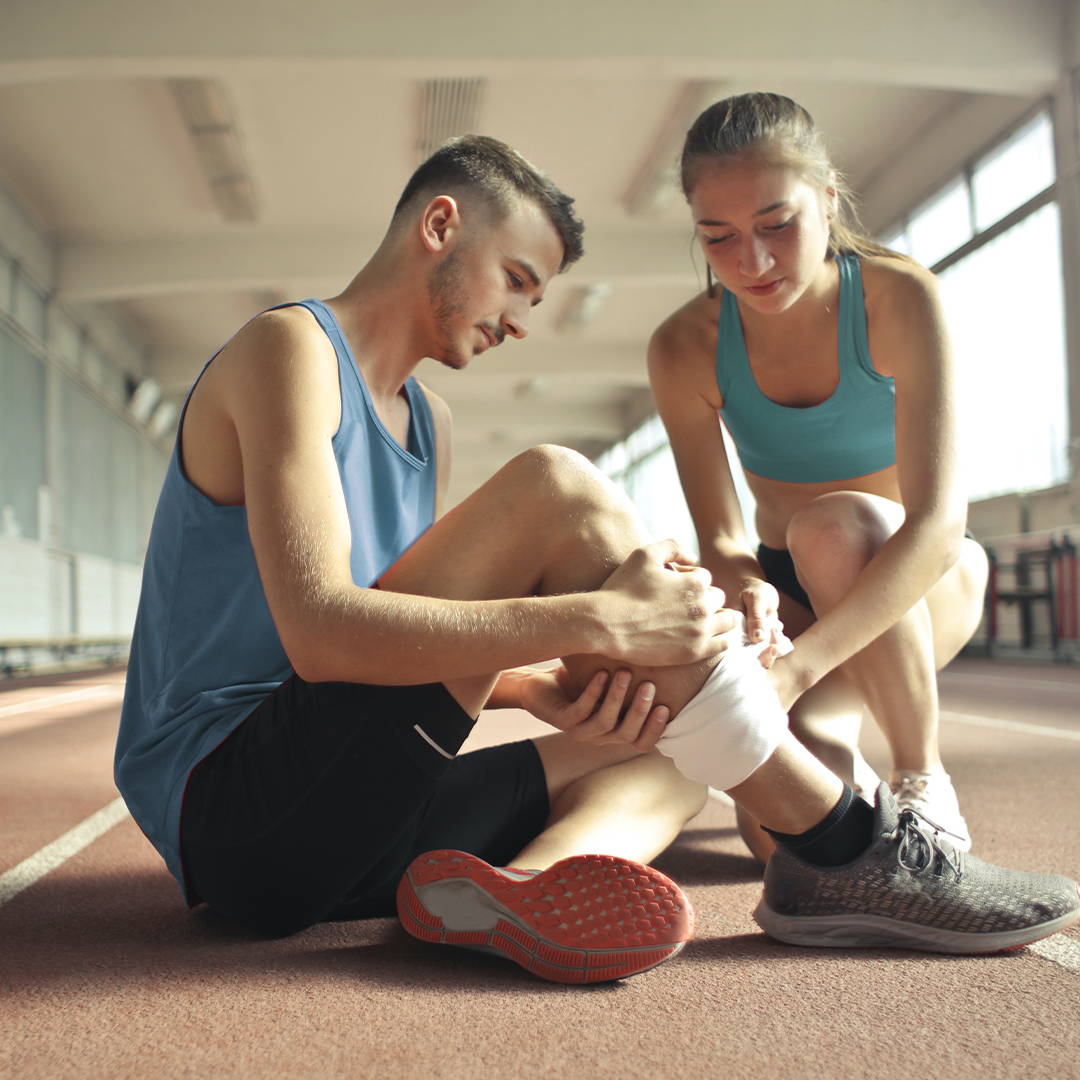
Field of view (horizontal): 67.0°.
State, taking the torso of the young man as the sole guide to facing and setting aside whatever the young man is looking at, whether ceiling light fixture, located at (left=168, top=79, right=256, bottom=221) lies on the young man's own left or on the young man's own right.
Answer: on the young man's own left

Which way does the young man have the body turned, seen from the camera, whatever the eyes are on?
to the viewer's right

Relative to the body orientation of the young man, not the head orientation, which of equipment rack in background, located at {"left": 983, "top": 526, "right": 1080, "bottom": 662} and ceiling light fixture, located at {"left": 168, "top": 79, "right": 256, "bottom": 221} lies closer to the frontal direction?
the equipment rack in background

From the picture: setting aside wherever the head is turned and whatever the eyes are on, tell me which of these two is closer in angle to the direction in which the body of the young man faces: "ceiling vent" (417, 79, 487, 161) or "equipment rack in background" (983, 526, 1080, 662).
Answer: the equipment rack in background

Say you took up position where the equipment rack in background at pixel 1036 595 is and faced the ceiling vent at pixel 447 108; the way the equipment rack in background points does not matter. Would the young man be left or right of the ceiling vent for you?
left

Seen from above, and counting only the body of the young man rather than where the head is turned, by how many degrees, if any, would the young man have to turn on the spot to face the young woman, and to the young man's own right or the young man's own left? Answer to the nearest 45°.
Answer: approximately 45° to the young man's own left

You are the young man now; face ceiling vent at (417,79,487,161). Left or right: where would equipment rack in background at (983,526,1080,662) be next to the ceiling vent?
right

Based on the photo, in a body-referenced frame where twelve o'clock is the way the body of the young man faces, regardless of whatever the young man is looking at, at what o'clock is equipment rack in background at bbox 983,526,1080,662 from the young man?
The equipment rack in background is roughly at 10 o'clock from the young man.

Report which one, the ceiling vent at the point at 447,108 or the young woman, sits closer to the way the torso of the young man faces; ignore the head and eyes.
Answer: the young woman

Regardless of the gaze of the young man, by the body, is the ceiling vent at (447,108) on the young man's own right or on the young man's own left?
on the young man's own left
